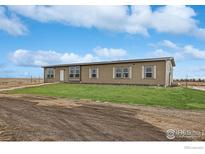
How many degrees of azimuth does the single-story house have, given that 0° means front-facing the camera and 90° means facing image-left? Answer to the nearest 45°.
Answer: approximately 45°
